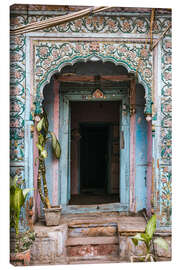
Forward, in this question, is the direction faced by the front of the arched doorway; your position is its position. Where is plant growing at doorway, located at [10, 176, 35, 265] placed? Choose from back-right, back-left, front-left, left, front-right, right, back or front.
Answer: front-right

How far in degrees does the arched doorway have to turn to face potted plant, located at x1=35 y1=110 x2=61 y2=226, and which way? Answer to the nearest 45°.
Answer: approximately 45° to its right

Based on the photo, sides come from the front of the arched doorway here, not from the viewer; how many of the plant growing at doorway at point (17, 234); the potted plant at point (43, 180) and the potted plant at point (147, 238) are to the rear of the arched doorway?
0

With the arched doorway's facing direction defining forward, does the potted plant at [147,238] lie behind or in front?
in front

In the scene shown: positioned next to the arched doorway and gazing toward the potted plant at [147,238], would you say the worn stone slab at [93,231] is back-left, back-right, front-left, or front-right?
front-right

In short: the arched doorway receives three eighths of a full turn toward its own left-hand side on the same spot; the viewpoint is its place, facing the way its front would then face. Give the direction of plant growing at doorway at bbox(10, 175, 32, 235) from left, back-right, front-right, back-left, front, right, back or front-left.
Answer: back

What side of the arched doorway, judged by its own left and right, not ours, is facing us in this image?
front
